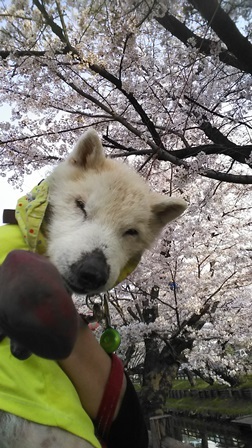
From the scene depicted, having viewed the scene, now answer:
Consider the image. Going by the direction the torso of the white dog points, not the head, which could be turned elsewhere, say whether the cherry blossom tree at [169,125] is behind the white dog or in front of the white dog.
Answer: behind

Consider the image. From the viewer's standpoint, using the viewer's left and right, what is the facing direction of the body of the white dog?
facing the viewer

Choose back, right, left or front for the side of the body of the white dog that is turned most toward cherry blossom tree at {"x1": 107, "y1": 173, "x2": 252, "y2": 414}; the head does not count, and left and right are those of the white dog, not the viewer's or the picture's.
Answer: back
